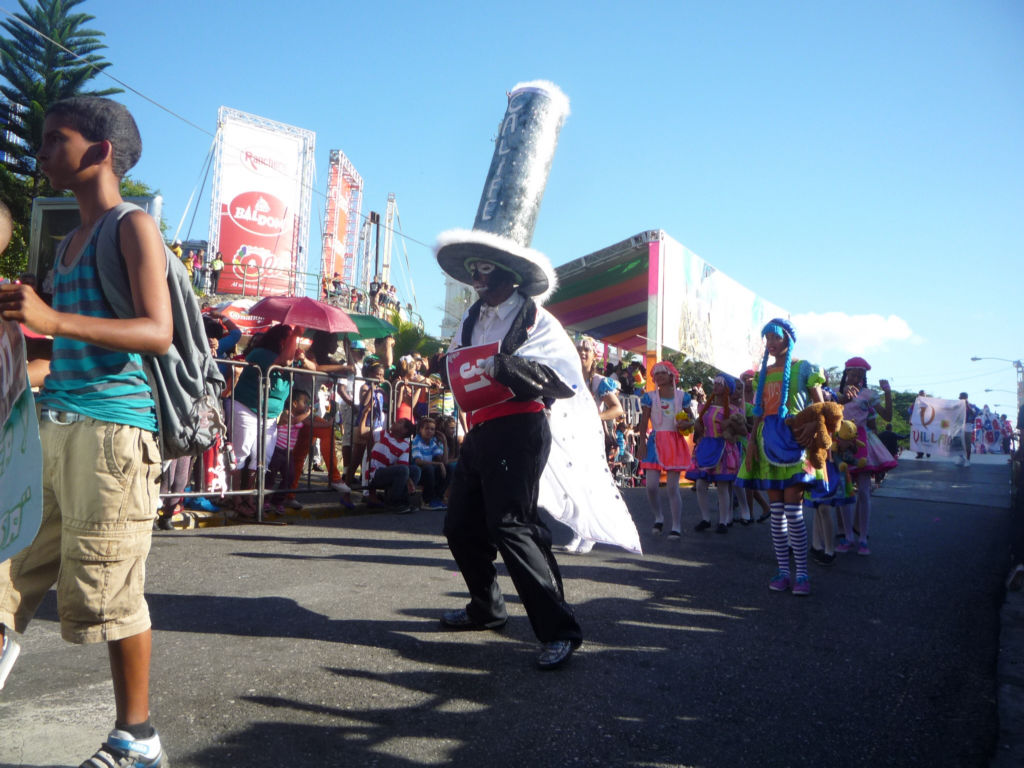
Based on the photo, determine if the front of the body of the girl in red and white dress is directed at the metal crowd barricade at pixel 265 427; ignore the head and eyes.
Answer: no

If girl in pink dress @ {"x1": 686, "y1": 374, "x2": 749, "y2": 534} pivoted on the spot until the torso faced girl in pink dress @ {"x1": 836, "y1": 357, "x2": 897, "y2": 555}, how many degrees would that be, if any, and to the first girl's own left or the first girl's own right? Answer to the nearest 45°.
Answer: approximately 90° to the first girl's own left

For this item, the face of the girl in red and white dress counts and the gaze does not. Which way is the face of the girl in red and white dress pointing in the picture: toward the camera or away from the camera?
toward the camera

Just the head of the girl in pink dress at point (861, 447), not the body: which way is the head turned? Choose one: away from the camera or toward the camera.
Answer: toward the camera

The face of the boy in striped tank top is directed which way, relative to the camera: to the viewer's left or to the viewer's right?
to the viewer's left

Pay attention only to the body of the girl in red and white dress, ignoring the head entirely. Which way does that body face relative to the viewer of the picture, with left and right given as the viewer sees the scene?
facing the viewer

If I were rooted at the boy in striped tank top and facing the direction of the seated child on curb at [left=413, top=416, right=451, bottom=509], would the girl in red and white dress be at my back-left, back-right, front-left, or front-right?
front-right

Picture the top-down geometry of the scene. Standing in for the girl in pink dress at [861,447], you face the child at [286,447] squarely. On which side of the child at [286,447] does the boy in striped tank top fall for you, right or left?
left

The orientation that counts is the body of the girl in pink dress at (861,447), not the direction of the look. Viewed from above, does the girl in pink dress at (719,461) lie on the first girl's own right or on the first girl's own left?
on the first girl's own right

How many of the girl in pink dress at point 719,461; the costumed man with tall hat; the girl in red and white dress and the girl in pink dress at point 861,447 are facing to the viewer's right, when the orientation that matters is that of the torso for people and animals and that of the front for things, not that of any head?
0

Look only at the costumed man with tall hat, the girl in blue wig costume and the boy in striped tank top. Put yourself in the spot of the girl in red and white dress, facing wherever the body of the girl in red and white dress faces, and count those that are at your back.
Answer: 0

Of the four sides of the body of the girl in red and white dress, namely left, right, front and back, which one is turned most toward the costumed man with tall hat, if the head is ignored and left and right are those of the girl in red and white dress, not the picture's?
front

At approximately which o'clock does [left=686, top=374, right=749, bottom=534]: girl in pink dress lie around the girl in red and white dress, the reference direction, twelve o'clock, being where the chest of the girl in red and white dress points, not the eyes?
The girl in pink dress is roughly at 8 o'clock from the girl in red and white dress.

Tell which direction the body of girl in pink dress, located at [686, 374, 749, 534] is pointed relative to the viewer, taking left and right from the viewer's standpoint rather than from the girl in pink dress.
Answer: facing the viewer and to the left of the viewer

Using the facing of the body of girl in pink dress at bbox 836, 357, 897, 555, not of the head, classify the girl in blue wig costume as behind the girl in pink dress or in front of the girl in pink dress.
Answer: in front
